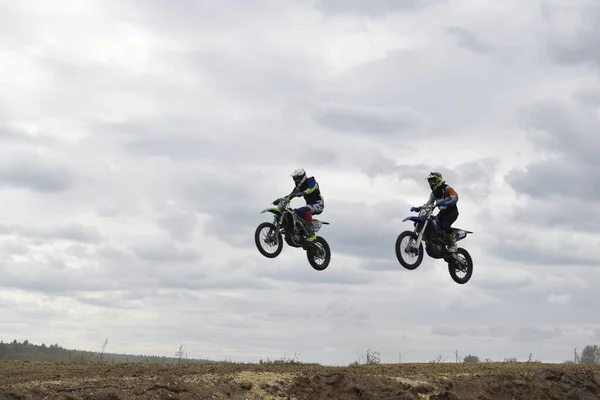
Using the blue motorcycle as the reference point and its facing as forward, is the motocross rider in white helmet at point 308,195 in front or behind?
in front

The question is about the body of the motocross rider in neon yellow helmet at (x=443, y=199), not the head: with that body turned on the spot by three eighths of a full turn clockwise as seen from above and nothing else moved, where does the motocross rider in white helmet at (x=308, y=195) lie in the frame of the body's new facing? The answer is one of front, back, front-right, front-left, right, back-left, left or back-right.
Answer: left

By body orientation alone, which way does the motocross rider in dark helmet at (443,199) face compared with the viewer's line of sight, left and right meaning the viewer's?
facing the viewer and to the left of the viewer
